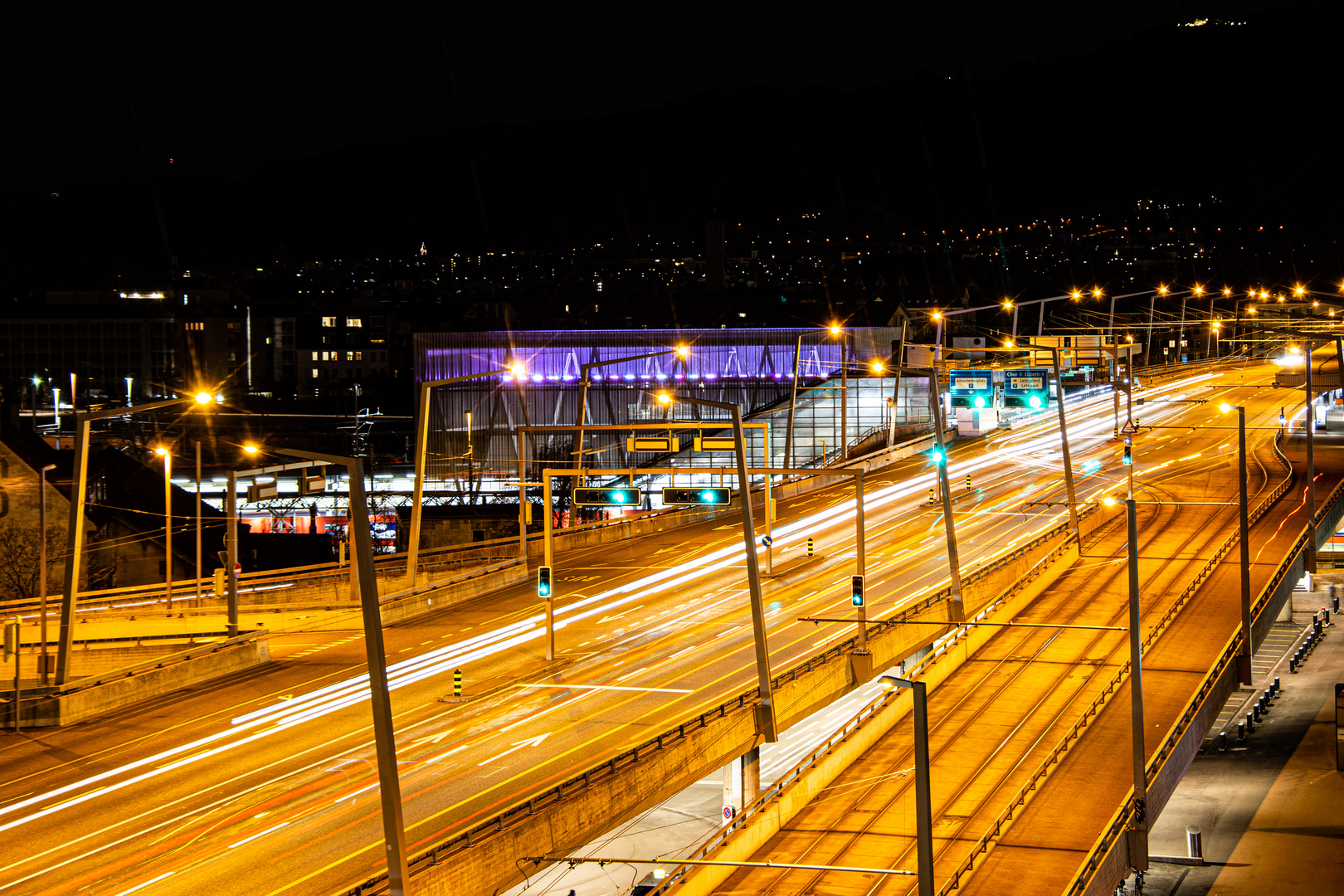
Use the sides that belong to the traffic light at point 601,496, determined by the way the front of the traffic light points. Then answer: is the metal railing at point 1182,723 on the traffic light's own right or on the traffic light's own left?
on the traffic light's own left

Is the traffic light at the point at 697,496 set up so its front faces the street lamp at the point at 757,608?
yes

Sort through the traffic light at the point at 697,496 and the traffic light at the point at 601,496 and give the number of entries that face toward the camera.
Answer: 2

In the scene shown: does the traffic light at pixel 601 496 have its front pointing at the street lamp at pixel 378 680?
yes

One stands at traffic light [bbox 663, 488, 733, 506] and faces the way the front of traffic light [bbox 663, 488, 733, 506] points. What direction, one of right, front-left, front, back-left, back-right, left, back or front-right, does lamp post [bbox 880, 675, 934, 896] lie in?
front

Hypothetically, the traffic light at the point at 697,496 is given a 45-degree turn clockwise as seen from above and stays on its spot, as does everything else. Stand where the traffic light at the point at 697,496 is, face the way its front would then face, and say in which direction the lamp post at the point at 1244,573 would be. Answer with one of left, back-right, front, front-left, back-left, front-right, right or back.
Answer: back-left

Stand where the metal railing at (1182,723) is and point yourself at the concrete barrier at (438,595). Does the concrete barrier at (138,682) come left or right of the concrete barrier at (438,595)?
left

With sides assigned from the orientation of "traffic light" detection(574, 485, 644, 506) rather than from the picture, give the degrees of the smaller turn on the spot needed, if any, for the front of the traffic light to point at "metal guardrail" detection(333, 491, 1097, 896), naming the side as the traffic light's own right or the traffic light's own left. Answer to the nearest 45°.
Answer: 0° — it already faces it

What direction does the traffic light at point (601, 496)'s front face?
toward the camera

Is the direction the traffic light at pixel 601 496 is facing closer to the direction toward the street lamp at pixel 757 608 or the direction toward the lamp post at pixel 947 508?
the street lamp
